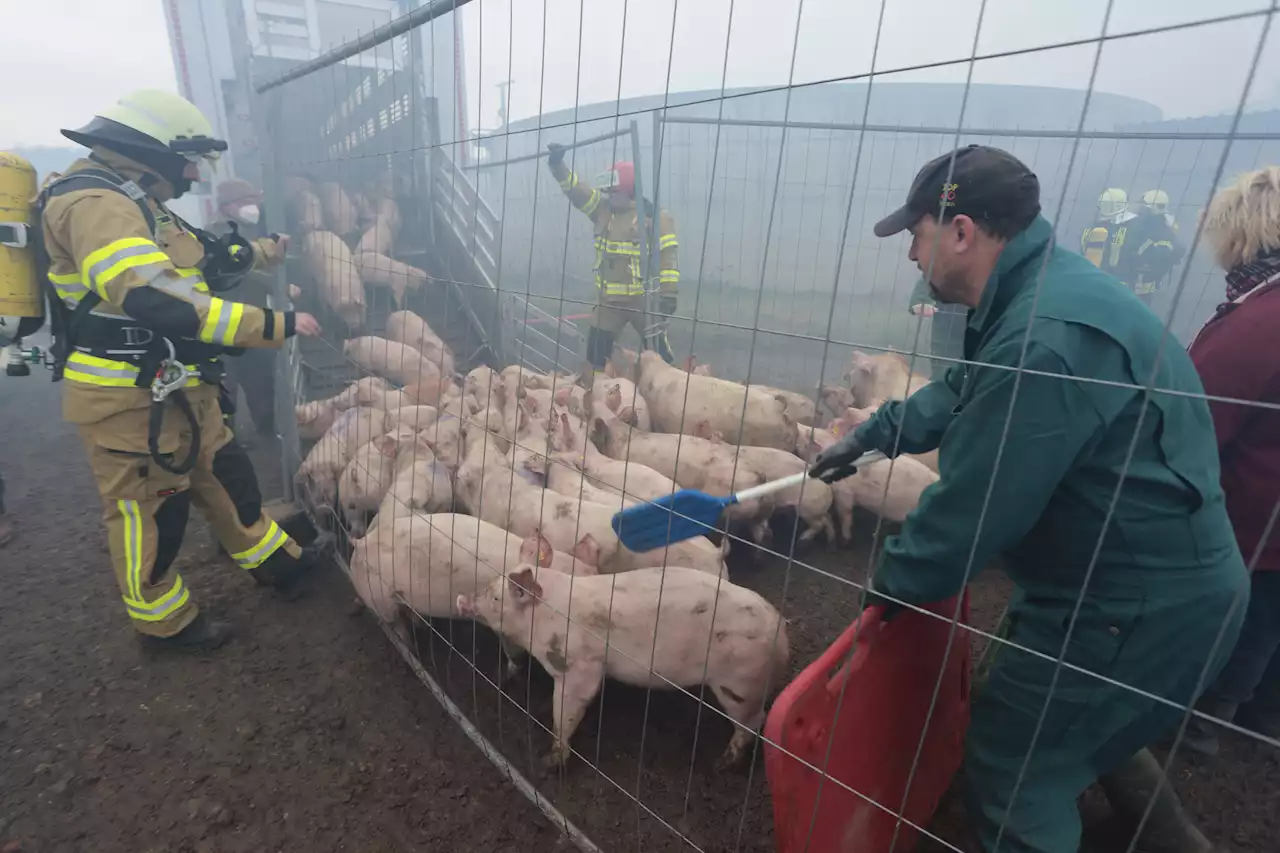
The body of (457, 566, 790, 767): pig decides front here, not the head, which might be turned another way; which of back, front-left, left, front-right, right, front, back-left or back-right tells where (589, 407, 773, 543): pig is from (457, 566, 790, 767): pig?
right

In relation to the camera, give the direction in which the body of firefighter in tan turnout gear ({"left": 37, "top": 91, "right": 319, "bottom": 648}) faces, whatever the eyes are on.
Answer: to the viewer's right

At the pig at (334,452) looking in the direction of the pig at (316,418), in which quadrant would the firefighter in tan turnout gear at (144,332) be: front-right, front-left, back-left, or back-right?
back-left

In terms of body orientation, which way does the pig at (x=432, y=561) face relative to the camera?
to the viewer's right

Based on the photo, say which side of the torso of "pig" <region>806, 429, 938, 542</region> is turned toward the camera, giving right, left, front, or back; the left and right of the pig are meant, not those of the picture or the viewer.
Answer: left

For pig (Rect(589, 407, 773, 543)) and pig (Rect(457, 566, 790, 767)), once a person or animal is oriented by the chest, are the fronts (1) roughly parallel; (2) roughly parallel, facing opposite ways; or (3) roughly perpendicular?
roughly parallel

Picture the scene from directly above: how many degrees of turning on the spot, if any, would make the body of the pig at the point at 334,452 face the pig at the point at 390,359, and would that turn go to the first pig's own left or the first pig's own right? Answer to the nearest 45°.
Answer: approximately 135° to the first pig's own right

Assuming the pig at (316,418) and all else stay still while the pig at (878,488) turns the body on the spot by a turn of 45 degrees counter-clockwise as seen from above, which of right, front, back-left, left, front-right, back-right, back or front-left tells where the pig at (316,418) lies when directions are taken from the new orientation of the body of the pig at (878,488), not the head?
front-right

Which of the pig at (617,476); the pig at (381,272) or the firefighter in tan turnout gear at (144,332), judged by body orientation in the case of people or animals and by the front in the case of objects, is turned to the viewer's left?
the pig at (617,476)

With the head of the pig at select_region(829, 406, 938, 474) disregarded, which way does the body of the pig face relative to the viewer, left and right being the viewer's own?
facing to the left of the viewer

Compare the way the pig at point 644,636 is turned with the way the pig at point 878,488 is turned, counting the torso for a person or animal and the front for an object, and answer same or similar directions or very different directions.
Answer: same or similar directions

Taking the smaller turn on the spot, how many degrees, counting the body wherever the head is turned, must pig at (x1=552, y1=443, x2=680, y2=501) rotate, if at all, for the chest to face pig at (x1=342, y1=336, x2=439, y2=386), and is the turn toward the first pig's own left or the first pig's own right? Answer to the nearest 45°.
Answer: approximately 45° to the first pig's own right

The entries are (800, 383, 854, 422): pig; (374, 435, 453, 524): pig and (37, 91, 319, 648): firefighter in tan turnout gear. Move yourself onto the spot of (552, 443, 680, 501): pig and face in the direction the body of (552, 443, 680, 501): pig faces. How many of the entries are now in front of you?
2

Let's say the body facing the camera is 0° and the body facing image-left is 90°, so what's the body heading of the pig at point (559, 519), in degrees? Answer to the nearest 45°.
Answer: approximately 90°

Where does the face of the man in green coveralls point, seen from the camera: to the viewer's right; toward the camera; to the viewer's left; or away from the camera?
to the viewer's left

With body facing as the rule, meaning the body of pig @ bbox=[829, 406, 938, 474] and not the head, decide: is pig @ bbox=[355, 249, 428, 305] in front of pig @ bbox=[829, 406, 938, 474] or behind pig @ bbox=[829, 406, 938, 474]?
in front
